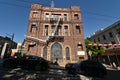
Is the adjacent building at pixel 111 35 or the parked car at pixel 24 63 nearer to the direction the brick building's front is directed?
the parked car

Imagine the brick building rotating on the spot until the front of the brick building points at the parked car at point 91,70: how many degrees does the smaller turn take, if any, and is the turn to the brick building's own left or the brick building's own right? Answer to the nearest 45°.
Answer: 0° — it already faces it

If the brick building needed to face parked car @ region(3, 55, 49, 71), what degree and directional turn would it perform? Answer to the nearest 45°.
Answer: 0° — it already faces it

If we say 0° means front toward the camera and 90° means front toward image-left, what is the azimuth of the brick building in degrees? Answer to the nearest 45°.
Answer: approximately 0°

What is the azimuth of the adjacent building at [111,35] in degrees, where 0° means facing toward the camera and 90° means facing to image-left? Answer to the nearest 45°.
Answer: approximately 45°

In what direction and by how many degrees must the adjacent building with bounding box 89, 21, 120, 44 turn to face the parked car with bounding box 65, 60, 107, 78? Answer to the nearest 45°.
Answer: approximately 45° to its left
